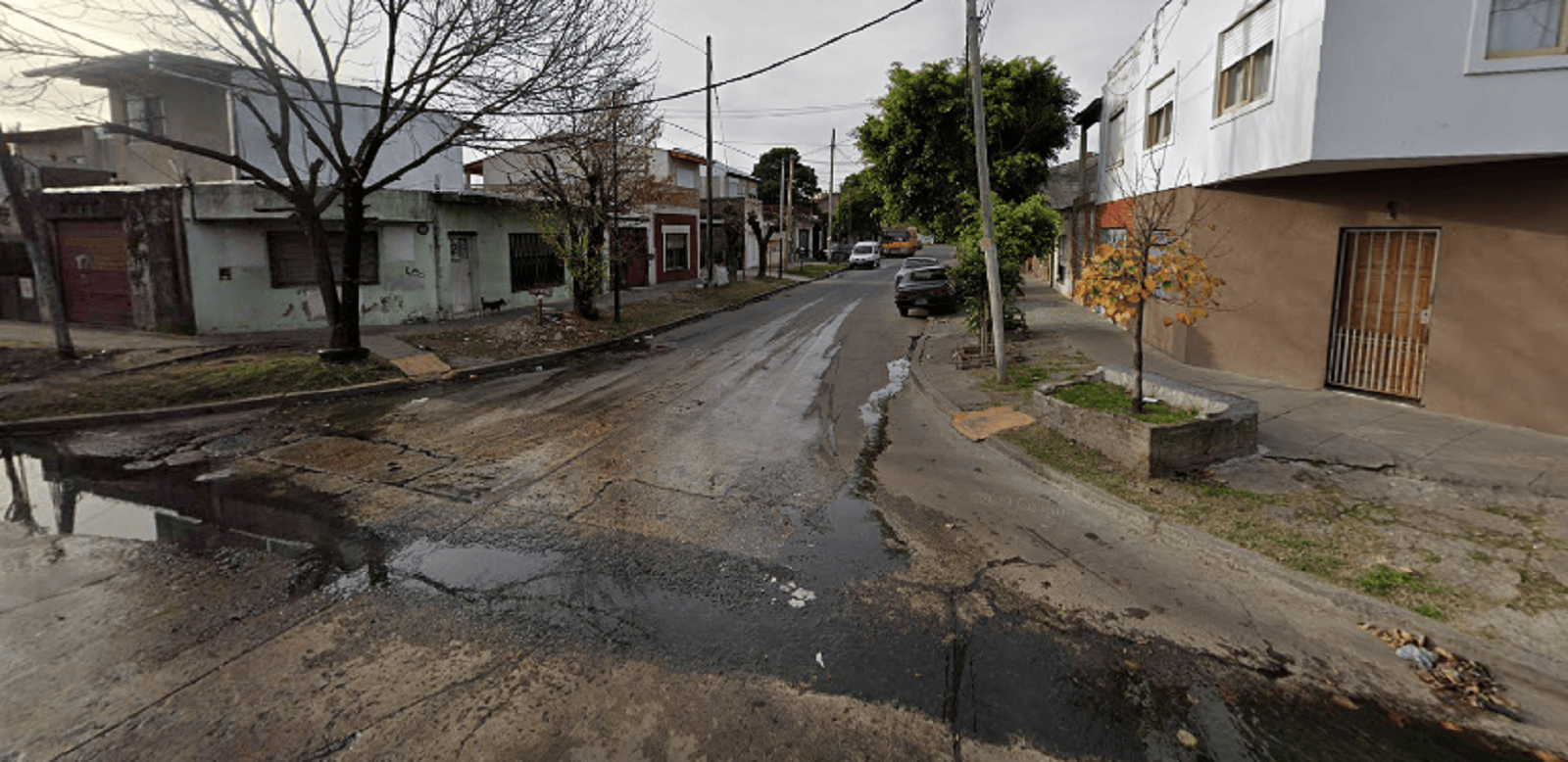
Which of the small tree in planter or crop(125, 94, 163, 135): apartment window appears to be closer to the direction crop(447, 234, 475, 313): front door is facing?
the small tree in planter

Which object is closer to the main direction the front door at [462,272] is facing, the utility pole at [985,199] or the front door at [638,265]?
the utility pole

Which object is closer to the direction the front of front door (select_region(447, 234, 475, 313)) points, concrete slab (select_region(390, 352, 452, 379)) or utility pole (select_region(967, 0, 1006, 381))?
the utility pole

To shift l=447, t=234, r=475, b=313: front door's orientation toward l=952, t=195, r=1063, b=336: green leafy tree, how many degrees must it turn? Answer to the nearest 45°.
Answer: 0° — it already faces it

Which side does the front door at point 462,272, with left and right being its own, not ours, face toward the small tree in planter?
front

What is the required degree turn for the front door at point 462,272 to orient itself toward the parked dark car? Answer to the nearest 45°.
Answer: approximately 45° to its left

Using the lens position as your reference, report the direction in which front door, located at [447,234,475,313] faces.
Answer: facing the viewer and to the right of the viewer

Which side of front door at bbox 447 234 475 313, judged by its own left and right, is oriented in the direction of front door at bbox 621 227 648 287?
left

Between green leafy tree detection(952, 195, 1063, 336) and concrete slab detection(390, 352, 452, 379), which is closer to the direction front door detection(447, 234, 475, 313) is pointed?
the green leafy tree
